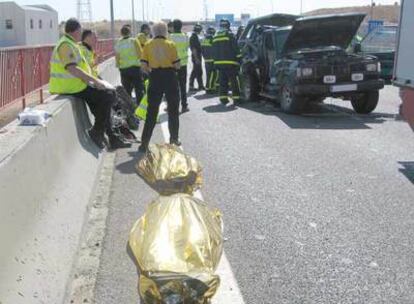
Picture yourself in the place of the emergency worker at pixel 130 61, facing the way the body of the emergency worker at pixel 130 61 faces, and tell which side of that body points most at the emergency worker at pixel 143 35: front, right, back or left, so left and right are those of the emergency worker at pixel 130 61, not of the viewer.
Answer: front

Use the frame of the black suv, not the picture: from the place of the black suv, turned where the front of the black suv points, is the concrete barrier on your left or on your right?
on your right

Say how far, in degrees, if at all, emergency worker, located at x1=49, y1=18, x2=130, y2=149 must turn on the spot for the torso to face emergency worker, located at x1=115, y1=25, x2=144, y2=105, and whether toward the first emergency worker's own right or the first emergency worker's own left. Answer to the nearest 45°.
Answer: approximately 90° to the first emergency worker's own left

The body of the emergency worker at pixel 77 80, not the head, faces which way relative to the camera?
to the viewer's right

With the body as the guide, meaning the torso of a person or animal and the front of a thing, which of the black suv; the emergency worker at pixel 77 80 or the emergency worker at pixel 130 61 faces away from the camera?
the emergency worker at pixel 130 61

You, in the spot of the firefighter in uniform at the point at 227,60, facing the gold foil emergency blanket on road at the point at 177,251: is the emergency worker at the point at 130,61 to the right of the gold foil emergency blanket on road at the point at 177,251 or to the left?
right

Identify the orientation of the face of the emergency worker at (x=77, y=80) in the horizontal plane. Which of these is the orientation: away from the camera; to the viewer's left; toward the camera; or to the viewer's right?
to the viewer's right

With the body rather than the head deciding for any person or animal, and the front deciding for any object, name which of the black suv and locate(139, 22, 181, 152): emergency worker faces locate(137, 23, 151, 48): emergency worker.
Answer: locate(139, 22, 181, 152): emergency worker

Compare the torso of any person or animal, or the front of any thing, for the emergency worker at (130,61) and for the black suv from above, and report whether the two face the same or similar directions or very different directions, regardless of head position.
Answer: very different directions

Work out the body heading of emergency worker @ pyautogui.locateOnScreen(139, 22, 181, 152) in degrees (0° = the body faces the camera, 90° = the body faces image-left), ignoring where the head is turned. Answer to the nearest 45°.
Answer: approximately 180°

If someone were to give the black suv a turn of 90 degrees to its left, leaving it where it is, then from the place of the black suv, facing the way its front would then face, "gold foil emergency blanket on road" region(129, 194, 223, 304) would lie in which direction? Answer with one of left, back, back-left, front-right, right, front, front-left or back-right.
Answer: back-right

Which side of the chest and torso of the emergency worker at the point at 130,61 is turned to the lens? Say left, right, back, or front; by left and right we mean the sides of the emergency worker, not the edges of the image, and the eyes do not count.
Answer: back
